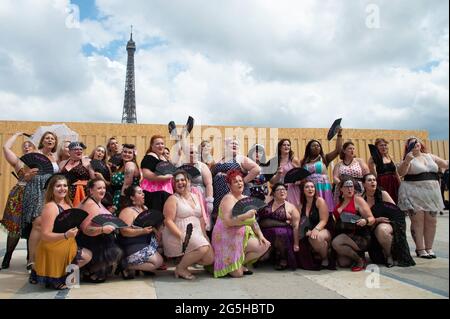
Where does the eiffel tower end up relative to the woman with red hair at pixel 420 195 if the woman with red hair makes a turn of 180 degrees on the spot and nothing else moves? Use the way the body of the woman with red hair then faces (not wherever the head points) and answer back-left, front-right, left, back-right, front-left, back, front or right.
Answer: front-left

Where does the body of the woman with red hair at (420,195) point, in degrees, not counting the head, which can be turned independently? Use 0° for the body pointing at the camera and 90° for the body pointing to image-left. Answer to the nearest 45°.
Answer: approximately 0°
